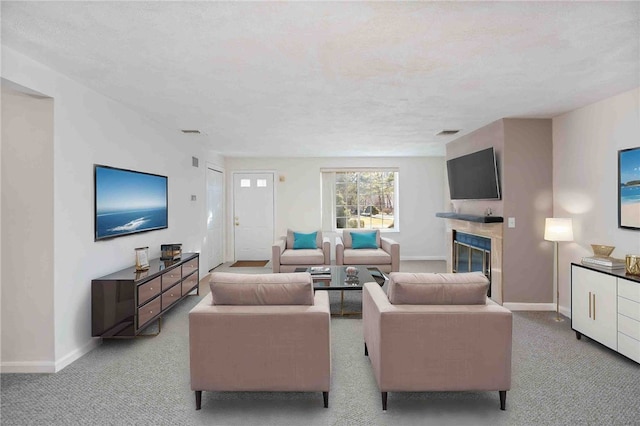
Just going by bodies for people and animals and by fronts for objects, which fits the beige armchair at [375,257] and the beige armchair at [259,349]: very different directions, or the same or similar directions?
very different directions

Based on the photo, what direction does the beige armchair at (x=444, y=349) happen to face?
away from the camera

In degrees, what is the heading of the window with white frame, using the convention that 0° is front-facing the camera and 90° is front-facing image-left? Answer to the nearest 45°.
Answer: approximately 0°

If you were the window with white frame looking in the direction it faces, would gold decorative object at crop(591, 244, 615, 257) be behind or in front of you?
in front

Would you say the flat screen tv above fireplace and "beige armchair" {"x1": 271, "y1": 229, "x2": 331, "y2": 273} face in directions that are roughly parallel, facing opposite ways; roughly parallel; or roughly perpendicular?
roughly perpendicular

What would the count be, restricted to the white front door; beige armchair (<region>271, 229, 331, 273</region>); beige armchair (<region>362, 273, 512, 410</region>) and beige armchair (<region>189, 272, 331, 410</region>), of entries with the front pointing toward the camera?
2

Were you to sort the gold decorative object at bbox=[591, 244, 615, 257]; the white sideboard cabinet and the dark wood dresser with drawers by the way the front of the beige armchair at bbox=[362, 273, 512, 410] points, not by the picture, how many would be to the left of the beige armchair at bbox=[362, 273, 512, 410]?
1

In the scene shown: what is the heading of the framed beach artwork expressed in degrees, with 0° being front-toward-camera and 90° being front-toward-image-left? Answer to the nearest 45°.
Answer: approximately 45°

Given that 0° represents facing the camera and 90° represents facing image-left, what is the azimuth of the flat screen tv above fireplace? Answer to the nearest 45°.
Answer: approximately 45°

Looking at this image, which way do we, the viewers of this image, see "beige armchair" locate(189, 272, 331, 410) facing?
facing away from the viewer

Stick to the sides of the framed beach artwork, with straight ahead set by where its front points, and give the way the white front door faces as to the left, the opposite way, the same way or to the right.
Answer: to the left

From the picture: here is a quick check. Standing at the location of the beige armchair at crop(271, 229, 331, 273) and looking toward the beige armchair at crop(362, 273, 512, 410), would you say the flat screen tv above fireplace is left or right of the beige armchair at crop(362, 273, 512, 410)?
left
